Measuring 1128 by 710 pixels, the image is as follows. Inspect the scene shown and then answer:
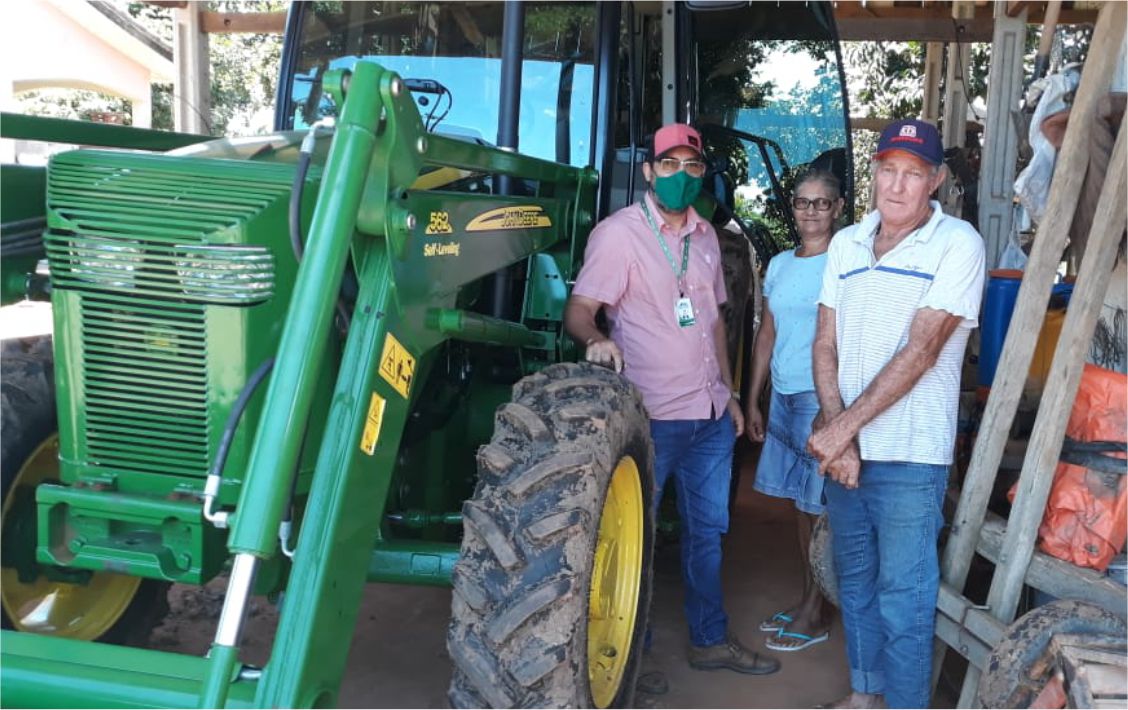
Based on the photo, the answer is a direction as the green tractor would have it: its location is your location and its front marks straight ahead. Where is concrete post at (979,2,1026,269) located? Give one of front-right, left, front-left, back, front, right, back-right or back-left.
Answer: back

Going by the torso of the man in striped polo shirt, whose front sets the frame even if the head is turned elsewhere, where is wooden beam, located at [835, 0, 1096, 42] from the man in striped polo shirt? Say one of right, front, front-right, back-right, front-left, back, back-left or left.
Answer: back-right

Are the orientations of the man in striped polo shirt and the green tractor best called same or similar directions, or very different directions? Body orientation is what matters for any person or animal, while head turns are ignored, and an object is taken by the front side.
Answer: same or similar directions

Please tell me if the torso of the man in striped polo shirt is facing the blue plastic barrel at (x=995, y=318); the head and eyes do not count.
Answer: no

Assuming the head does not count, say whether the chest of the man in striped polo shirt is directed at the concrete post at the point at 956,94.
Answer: no

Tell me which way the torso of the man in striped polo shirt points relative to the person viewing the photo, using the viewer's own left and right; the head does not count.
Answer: facing the viewer and to the left of the viewer

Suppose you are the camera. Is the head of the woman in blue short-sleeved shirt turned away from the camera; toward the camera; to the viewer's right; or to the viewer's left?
toward the camera

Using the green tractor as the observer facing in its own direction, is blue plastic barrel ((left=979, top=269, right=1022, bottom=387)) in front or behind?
behind

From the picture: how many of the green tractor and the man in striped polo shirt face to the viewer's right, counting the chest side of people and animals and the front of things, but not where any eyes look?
0

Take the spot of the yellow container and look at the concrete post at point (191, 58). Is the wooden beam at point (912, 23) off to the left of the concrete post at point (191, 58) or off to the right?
right

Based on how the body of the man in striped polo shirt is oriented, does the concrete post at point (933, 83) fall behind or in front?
behind

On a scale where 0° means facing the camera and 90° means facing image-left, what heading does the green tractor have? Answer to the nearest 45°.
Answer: approximately 45°

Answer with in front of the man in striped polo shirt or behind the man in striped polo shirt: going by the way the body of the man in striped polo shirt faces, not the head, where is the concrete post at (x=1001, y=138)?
behind

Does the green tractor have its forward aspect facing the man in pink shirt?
no

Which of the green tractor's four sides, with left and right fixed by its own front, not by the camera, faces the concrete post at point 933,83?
back

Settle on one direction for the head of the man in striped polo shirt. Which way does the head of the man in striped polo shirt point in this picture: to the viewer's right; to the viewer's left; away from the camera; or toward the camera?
toward the camera
